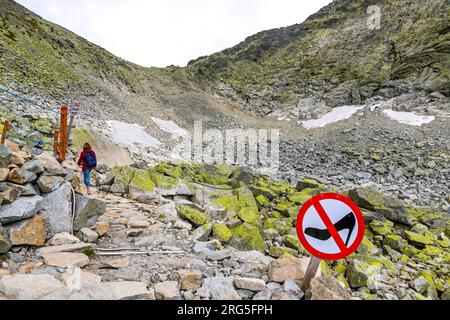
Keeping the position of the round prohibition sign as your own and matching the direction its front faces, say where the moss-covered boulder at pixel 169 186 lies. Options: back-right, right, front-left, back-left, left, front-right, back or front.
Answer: back-right

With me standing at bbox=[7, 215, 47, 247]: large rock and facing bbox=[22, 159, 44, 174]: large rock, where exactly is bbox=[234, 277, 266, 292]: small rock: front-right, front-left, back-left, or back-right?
back-right

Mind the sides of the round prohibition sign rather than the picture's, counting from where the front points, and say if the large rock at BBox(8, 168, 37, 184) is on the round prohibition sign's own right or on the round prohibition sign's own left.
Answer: on the round prohibition sign's own right

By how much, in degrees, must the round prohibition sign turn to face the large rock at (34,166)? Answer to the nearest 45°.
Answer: approximately 90° to its right

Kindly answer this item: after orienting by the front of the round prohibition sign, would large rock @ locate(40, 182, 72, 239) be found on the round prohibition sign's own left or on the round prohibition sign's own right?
on the round prohibition sign's own right

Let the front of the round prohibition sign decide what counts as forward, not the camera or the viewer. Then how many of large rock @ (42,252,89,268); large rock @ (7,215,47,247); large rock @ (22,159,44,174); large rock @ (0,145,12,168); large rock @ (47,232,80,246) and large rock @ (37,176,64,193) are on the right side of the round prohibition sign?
6

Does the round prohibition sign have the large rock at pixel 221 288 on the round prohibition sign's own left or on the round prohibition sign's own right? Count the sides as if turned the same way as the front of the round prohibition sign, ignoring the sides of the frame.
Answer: on the round prohibition sign's own right

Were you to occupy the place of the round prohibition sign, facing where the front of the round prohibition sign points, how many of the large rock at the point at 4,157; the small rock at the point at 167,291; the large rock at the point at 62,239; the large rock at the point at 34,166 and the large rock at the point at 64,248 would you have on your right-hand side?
5

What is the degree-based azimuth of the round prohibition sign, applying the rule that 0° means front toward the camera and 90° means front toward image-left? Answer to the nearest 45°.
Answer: approximately 0°

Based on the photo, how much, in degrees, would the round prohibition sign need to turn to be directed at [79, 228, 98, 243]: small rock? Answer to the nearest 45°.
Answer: approximately 90° to its right

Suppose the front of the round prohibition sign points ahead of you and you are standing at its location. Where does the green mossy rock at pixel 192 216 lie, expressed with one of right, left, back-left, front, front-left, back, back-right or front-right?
back-right

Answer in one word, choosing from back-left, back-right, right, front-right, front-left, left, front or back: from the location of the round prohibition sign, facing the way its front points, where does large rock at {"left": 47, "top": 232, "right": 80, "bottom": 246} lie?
right

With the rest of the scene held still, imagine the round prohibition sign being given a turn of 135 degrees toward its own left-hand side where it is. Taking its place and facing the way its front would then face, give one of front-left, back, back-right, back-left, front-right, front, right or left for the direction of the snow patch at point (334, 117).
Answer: front-left
